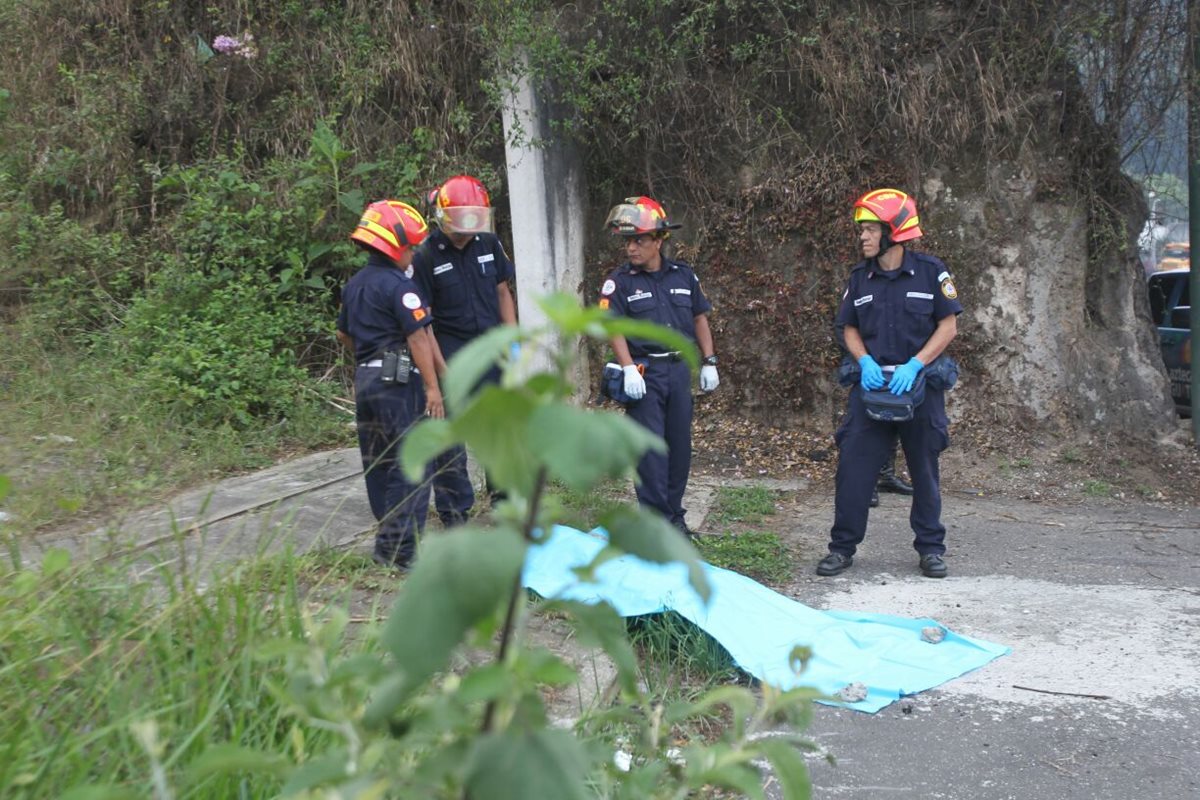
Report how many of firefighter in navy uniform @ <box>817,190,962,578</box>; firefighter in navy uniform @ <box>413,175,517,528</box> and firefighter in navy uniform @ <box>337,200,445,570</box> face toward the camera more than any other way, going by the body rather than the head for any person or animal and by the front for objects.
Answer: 2

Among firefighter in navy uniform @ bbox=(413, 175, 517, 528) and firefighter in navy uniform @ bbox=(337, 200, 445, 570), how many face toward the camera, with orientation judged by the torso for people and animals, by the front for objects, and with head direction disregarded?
1

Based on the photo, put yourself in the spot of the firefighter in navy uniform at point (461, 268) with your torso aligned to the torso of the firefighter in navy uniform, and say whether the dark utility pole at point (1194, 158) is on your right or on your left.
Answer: on your left

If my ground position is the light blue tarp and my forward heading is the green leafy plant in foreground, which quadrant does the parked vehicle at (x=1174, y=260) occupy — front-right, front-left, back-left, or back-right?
back-left

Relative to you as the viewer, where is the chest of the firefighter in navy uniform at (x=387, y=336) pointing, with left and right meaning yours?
facing away from the viewer and to the right of the viewer

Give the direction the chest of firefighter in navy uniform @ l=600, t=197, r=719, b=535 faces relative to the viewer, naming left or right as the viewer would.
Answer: facing the viewer

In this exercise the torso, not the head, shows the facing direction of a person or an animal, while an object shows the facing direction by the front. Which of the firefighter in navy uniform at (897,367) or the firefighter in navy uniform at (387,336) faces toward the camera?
the firefighter in navy uniform at (897,367)

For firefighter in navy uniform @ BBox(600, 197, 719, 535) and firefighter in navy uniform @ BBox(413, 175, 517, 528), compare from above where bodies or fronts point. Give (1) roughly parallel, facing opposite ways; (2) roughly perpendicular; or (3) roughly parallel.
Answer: roughly parallel

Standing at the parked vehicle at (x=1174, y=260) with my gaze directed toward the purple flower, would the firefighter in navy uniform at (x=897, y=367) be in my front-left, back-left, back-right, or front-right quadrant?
front-left

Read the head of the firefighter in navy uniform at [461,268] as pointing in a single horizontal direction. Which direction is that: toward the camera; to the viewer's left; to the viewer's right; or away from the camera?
toward the camera

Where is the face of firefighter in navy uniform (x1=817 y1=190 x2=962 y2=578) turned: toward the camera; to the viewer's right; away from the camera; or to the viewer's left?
to the viewer's left

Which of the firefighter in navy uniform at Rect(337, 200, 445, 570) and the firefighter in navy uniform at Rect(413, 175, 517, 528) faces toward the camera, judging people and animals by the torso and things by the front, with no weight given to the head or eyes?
the firefighter in navy uniform at Rect(413, 175, 517, 528)

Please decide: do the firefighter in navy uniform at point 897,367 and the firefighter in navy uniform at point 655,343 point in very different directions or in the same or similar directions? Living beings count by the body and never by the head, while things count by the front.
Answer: same or similar directions

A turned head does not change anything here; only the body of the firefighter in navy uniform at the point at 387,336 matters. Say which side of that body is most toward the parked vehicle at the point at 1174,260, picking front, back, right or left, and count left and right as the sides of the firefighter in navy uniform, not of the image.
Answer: front

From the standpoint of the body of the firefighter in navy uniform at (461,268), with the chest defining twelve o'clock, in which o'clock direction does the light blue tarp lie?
The light blue tarp is roughly at 11 o'clock from the firefighter in navy uniform.

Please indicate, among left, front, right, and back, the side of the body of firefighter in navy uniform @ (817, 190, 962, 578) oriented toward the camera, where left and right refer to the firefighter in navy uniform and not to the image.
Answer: front
